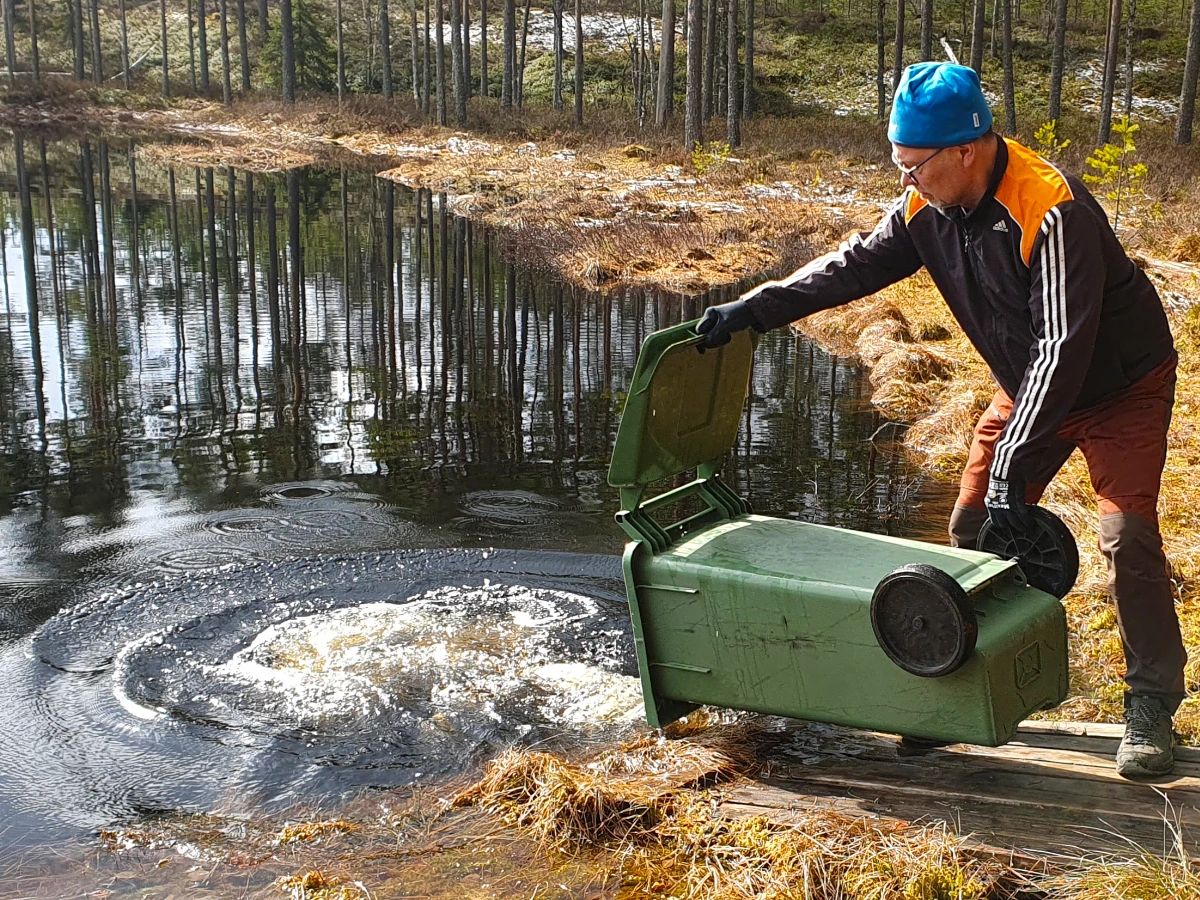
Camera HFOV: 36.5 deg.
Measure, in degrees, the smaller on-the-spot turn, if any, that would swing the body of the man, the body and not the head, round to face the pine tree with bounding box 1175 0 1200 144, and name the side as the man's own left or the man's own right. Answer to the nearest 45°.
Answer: approximately 135° to the man's own right

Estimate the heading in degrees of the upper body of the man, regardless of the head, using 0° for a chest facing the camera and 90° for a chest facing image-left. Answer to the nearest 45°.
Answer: approximately 45°

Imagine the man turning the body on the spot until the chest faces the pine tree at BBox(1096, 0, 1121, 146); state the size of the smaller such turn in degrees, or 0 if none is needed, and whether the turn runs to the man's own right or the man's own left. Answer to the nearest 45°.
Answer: approximately 135° to the man's own right

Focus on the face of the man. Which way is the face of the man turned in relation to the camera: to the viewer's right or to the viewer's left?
to the viewer's left
